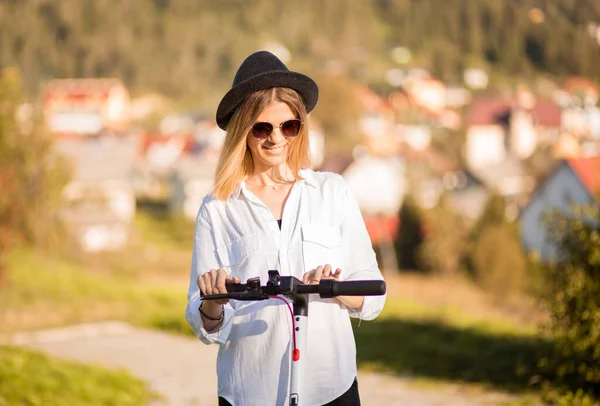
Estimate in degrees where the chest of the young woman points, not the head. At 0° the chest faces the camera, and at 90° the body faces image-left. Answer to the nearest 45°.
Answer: approximately 0°

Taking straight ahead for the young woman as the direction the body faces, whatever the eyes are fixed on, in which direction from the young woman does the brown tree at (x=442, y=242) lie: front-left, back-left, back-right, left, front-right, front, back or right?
back

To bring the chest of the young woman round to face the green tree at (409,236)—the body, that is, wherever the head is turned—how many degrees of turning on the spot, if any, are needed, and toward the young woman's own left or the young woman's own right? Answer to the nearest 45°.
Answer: approximately 180°

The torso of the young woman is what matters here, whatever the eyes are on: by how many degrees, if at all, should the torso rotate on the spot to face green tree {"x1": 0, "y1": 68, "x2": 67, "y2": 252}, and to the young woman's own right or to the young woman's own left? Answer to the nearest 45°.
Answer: approximately 180°

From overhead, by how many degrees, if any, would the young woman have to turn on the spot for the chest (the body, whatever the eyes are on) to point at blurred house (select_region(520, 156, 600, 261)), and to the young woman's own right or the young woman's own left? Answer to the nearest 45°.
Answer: approximately 180°

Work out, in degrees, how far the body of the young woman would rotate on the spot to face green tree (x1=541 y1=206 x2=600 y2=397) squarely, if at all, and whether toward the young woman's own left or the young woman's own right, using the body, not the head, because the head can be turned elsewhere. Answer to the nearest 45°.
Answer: approximately 135° to the young woman's own left
